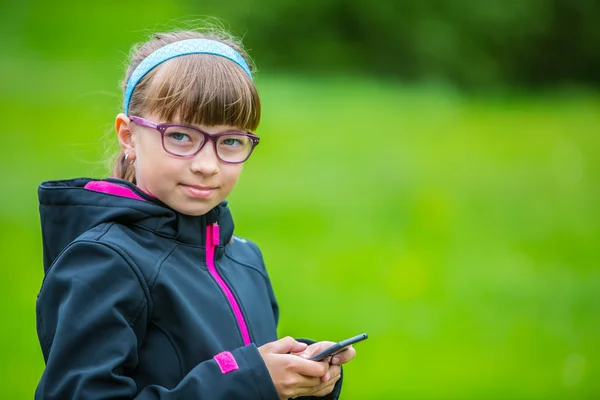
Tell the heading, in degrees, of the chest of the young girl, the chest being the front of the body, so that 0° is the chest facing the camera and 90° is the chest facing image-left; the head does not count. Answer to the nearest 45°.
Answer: approximately 315°
